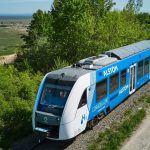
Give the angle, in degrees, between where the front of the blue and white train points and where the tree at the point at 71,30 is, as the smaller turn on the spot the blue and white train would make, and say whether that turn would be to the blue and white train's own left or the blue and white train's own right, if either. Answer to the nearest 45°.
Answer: approximately 135° to the blue and white train's own right

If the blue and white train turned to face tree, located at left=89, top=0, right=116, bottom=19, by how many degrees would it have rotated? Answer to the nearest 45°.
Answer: approximately 135° to its right

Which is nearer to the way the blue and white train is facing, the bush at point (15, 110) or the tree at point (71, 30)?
the bush

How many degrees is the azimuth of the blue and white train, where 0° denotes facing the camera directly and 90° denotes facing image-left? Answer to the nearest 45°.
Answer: approximately 45°

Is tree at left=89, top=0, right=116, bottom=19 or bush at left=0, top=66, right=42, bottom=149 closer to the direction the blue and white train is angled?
the bush

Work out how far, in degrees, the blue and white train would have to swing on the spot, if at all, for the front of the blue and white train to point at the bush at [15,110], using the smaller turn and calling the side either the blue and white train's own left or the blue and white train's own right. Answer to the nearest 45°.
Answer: approximately 90° to the blue and white train's own right
